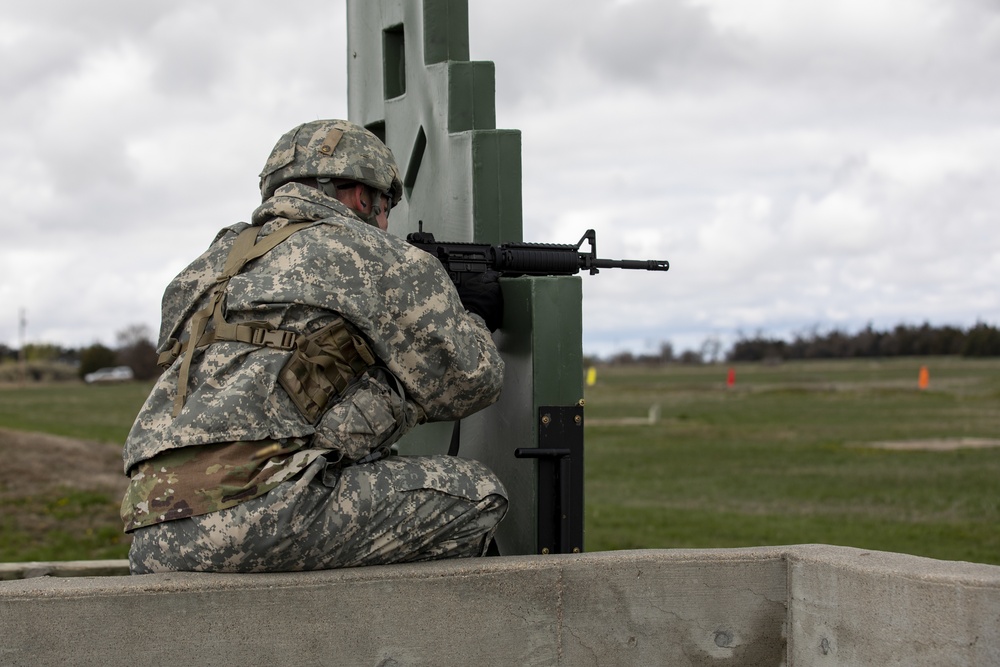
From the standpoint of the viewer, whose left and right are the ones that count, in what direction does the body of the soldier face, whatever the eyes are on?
facing away from the viewer and to the right of the viewer

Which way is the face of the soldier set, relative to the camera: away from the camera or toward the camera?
away from the camera
